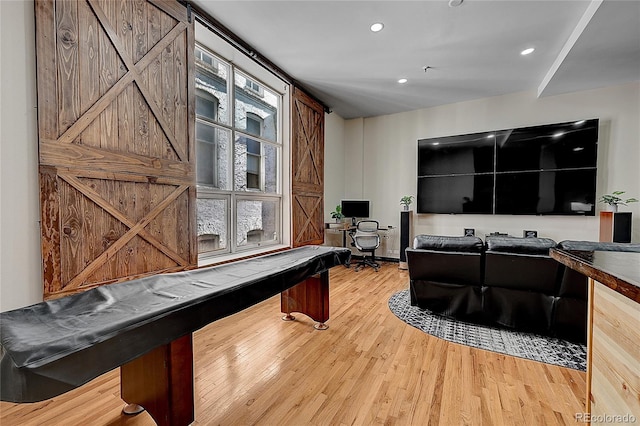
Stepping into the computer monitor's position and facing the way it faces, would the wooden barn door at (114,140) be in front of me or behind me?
in front

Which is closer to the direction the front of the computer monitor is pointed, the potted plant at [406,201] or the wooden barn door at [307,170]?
the wooden barn door

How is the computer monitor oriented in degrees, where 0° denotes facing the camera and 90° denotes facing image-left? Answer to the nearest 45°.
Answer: approximately 0°

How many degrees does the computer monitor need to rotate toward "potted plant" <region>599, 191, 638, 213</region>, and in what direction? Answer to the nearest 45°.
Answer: approximately 90° to its left

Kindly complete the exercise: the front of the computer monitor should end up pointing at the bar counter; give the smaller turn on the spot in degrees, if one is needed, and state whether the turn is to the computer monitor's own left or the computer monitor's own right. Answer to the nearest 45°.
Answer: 0° — it already faces it

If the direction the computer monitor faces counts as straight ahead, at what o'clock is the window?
The window is roughly at 1 o'clock from the computer monitor.

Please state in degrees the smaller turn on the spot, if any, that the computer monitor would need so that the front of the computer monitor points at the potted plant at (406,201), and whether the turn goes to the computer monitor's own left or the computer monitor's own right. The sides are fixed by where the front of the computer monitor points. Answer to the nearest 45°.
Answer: approximately 90° to the computer monitor's own left

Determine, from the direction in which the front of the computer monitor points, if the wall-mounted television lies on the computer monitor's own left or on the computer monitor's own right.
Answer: on the computer monitor's own left
